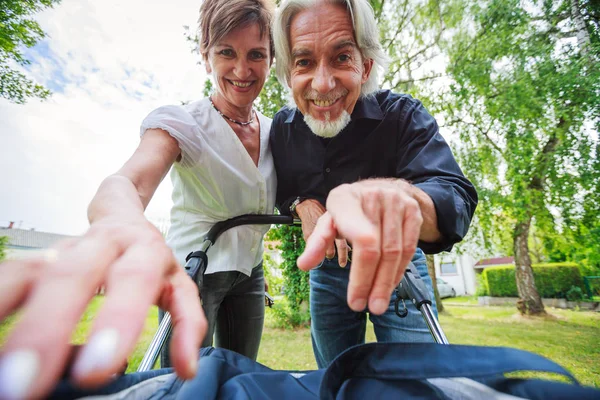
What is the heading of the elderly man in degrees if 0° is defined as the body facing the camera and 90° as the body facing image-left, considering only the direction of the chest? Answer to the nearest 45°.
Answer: approximately 0°

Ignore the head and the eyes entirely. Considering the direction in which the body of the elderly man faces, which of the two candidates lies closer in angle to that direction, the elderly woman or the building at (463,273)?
the elderly woman

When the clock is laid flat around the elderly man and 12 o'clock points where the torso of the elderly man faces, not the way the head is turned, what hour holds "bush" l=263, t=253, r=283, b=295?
The bush is roughly at 5 o'clock from the elderly man.

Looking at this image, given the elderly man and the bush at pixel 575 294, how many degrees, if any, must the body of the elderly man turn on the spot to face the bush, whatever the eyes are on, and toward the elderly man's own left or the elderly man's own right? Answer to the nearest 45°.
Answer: approximately 135° to the elderly man's own left

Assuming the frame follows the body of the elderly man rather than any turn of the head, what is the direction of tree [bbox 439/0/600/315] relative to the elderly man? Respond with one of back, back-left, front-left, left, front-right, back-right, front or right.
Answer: back-left

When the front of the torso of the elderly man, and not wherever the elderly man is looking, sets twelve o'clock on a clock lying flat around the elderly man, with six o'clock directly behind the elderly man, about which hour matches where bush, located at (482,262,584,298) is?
The bush is roughly at 7 o'clock from the elderly man.

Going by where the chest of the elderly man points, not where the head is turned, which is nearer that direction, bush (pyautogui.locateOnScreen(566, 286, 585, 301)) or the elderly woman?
the elderly woman

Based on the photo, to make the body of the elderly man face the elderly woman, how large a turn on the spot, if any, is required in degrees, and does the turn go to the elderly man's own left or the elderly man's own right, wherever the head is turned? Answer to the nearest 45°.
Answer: approximately 45° to the elderly man's own right

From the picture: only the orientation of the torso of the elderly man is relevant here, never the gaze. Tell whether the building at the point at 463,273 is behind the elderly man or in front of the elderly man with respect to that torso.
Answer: behind
